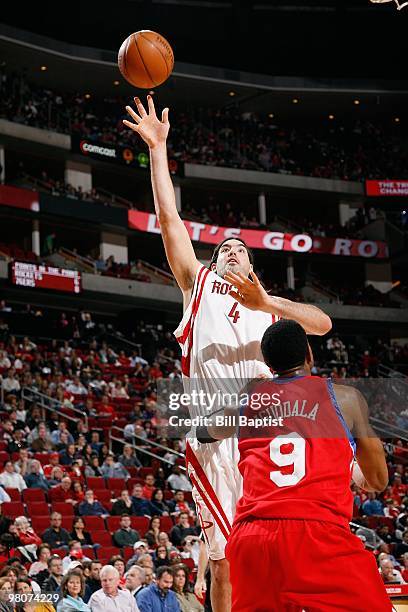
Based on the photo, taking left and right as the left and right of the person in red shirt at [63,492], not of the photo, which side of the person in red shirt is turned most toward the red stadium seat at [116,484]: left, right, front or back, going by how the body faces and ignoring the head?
left

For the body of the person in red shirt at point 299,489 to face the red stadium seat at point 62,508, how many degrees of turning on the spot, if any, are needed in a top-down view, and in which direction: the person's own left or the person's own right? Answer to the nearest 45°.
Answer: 0° — they already face it

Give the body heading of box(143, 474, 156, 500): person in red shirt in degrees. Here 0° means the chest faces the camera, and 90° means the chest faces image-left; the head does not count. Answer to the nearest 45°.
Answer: approximately 315°

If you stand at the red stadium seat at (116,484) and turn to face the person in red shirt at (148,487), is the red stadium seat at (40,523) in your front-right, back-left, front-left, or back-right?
back-right

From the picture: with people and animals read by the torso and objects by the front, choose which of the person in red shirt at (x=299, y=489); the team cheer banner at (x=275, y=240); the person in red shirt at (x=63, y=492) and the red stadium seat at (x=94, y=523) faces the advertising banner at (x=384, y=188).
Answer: the person in red shirt at (x=299, y=489)

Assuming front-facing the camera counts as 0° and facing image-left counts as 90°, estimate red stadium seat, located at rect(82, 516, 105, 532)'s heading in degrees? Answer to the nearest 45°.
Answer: approximately 315°

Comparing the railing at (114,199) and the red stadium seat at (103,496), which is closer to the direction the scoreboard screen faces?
the red stadium seat

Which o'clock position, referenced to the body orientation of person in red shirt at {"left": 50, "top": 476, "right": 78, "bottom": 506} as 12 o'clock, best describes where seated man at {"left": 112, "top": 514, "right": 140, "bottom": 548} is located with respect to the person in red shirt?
The seated man is roughly at 12 o'clock from the person in red shirt.

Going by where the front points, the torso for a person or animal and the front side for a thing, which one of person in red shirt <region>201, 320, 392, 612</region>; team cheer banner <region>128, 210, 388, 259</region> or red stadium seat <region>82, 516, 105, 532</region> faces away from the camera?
the person in red shirt

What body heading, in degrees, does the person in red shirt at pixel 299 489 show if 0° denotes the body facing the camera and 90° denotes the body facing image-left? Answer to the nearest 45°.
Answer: approximately 180°

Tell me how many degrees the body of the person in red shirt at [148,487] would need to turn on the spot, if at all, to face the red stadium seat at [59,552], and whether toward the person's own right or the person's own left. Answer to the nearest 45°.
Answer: approximately 45° to the person's own right
